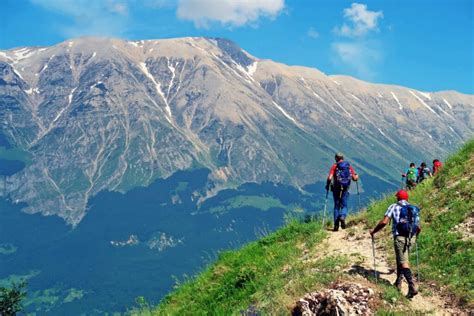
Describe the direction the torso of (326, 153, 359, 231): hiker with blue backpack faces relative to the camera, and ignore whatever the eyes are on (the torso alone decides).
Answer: away from the camera

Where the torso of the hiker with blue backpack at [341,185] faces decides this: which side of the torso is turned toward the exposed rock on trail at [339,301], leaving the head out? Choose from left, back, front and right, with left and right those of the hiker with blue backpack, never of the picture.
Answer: back

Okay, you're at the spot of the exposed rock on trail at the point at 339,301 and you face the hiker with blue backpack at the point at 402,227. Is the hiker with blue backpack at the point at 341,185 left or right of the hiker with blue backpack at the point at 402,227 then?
left

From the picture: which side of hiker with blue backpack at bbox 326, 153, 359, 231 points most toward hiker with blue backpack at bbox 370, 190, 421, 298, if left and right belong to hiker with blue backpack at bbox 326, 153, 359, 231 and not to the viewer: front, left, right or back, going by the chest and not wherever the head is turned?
back
